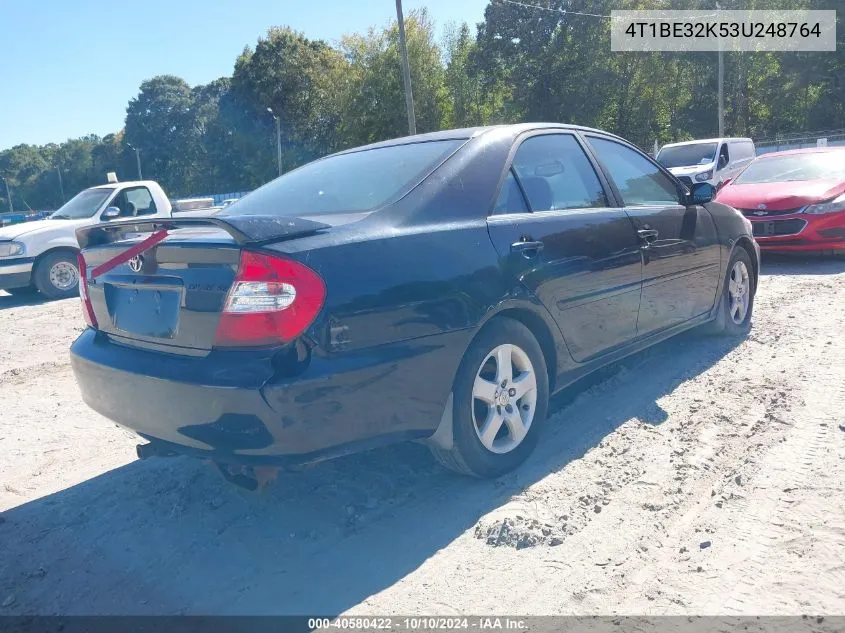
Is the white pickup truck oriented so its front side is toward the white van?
no

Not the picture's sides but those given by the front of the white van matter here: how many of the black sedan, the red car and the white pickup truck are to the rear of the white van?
0

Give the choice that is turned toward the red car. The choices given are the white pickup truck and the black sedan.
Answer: the black sedan

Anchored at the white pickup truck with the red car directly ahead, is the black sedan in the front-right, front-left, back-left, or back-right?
front-right

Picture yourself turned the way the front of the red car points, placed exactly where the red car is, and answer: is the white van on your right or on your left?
on your right

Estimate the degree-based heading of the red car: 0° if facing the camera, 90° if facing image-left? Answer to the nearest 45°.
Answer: approximately 45°

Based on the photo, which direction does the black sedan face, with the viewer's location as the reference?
facing away from the viewer and to the right of the viewer

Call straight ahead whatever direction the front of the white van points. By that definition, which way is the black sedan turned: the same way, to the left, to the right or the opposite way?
the opposite way

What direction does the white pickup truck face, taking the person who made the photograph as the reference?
facing the viewer and to the left of the viewer

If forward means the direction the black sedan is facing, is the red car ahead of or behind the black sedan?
ahead

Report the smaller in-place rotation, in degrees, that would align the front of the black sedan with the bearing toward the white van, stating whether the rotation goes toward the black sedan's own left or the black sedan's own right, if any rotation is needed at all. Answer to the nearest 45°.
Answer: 0° — it already faces it

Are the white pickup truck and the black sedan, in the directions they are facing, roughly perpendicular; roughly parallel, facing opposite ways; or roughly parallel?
roughly parallel, facing opposite ways

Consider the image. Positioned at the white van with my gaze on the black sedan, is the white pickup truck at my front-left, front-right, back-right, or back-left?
front-right

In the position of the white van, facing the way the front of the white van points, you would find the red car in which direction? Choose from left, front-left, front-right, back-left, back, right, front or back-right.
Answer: front-left

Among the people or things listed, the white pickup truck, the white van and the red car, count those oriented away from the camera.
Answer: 0

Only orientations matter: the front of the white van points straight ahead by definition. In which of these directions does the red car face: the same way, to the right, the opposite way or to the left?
the same way
